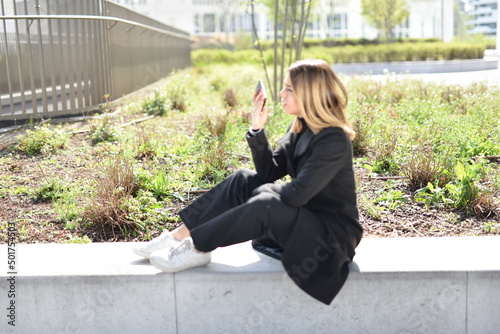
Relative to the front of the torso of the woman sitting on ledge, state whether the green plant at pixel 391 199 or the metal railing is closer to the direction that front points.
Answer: the metal railing

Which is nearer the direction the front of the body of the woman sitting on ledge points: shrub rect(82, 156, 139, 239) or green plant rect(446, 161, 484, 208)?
the shrub

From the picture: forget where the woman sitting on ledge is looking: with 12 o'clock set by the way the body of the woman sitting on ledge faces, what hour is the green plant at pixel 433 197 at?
The green plant is roughly at 4 o'clock from the woman sitting on ledge.

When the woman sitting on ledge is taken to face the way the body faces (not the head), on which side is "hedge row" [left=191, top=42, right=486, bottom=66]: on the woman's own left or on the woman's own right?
on the woman's own right

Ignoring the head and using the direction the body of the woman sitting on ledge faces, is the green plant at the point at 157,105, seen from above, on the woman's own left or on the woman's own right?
on the woman's own right

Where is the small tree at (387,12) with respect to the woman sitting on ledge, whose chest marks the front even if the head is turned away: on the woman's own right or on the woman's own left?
on the woman's own right

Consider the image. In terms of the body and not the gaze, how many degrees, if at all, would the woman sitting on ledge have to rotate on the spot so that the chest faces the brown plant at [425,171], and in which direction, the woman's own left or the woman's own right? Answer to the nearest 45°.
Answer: approximately 135° to the woman's own right

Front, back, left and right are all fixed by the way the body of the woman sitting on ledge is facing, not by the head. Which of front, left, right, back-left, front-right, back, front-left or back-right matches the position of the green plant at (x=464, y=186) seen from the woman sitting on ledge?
back-right

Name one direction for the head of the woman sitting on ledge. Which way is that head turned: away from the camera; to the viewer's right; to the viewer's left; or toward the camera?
to the viewer's left

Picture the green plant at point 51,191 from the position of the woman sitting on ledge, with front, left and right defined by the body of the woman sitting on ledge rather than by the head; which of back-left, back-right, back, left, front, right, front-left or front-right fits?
front-right

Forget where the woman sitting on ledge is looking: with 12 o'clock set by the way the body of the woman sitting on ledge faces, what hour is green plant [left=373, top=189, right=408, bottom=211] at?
The green plant is roughly at 4 o'clock from the woman sitting on ledge.

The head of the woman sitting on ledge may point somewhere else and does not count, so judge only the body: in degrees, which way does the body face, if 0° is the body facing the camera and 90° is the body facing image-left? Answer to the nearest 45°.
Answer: approximately 90°
